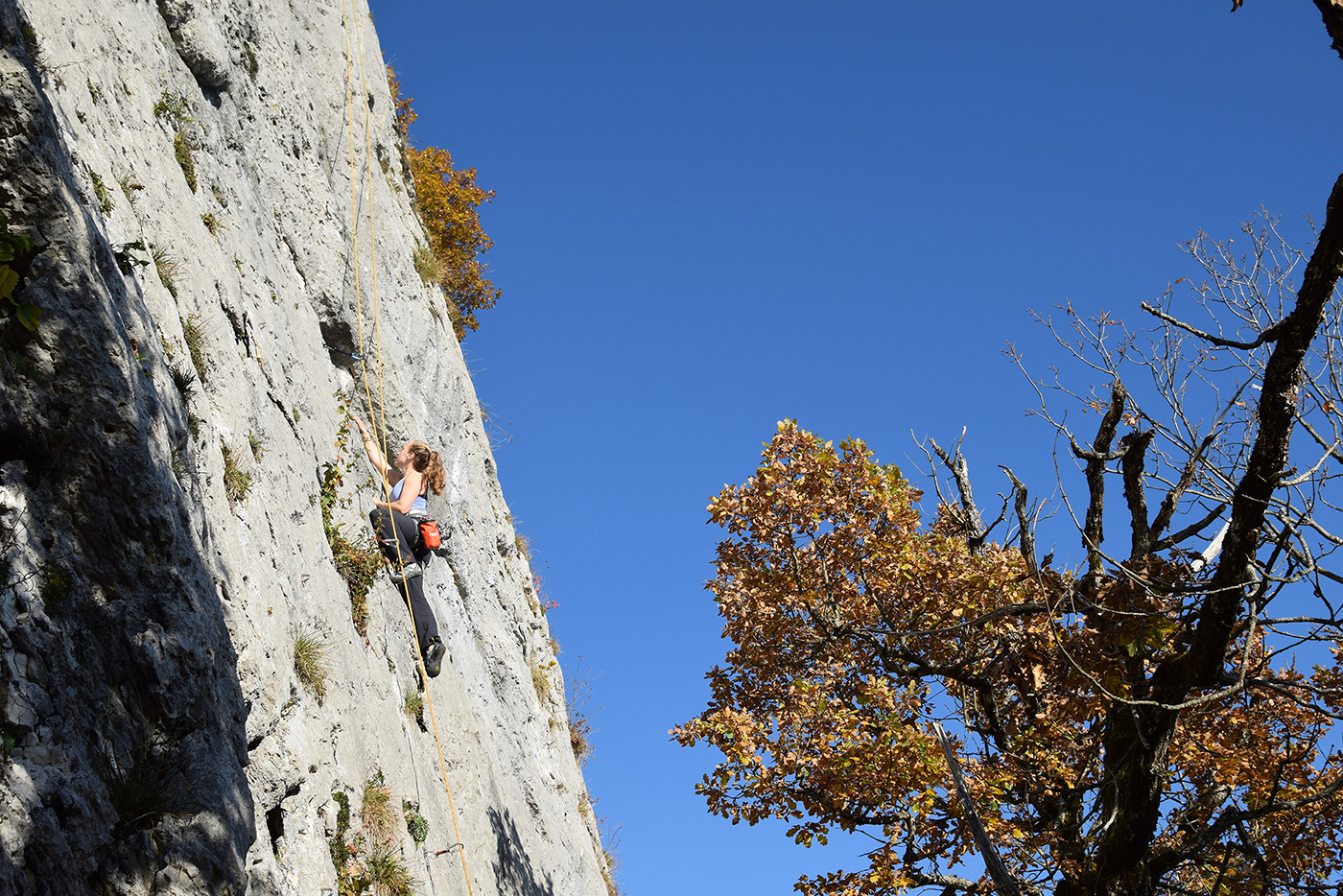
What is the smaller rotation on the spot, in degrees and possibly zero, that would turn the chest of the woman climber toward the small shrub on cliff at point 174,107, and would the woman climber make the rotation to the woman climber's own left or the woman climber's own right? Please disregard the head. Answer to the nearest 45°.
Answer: approximately 45° to the woman climber's own left

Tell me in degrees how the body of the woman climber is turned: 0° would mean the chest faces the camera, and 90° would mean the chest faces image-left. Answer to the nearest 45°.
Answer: approximately 90°

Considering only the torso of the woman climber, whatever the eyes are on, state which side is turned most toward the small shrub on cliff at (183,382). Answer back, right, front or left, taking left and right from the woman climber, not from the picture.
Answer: left

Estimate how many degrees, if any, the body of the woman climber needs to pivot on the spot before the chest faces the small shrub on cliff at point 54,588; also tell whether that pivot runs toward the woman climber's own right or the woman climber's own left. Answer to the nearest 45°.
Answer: approximately 90° to the woman climber's own left
